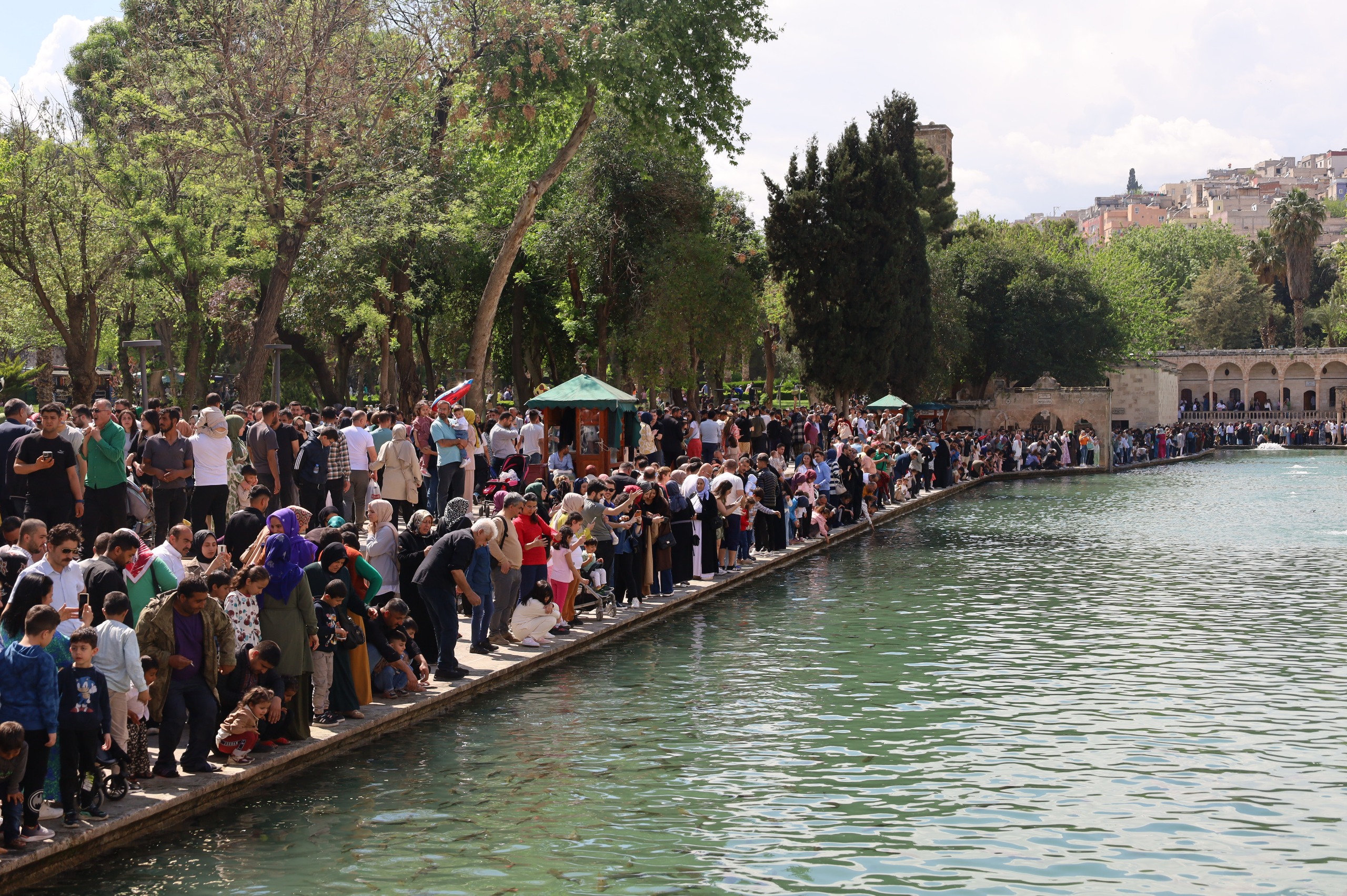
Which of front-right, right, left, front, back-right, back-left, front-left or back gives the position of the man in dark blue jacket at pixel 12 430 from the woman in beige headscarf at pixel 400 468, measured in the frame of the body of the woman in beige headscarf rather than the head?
back-left

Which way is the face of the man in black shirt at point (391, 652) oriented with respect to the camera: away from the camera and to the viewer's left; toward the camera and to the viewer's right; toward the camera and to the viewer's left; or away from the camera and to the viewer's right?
toward the camera and to the viewer's right

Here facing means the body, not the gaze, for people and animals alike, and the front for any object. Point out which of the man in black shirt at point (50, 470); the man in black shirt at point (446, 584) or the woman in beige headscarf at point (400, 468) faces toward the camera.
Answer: the man in black shirt at point (50, 470)

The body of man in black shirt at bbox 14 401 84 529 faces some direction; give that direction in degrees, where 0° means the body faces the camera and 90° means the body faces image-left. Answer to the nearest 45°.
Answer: approximately 0°

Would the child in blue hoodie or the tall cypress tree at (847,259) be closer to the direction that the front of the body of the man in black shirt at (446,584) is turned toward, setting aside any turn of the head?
the tall cypress tree

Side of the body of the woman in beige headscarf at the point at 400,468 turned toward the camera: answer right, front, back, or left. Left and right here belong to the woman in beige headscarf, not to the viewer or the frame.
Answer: back

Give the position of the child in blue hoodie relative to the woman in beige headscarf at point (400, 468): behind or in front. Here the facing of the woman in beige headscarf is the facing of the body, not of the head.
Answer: behind

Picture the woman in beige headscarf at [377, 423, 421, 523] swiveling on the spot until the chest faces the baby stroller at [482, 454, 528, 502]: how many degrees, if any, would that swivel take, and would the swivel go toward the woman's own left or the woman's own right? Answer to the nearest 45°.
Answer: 0° — they already face it

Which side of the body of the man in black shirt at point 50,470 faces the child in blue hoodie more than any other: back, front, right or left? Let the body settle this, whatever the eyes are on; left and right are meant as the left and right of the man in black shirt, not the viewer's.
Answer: front

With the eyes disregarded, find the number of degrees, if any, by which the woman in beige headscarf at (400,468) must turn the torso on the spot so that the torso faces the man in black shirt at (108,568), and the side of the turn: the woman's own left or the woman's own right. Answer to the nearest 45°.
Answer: approximately 180°

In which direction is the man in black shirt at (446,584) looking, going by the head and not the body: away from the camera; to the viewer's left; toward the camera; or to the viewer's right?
to the viewer's right

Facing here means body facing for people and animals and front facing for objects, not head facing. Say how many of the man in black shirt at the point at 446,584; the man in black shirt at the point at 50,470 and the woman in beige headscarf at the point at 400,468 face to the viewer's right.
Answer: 1
